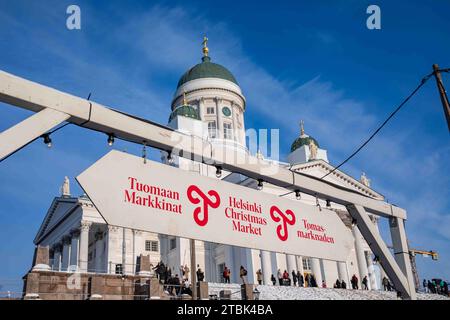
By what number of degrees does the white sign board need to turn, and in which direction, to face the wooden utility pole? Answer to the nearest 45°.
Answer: approximately 90° to its left

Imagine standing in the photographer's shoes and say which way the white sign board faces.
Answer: facing the viewer and to the right of the viewer

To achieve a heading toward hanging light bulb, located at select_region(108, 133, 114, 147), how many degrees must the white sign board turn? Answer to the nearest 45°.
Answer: approximately 90° to its right

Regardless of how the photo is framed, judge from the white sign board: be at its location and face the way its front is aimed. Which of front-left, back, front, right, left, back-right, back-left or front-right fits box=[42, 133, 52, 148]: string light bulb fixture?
right
